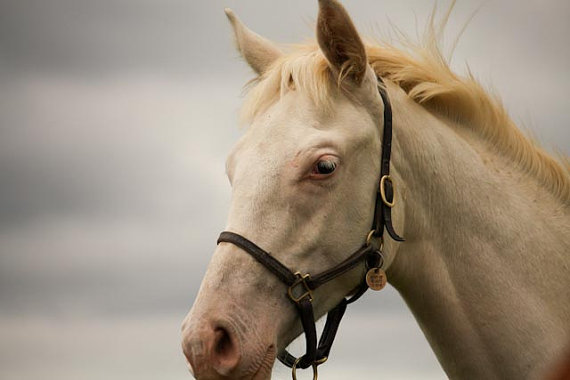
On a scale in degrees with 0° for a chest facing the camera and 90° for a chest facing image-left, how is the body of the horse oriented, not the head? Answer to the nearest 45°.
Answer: approximately 45°
